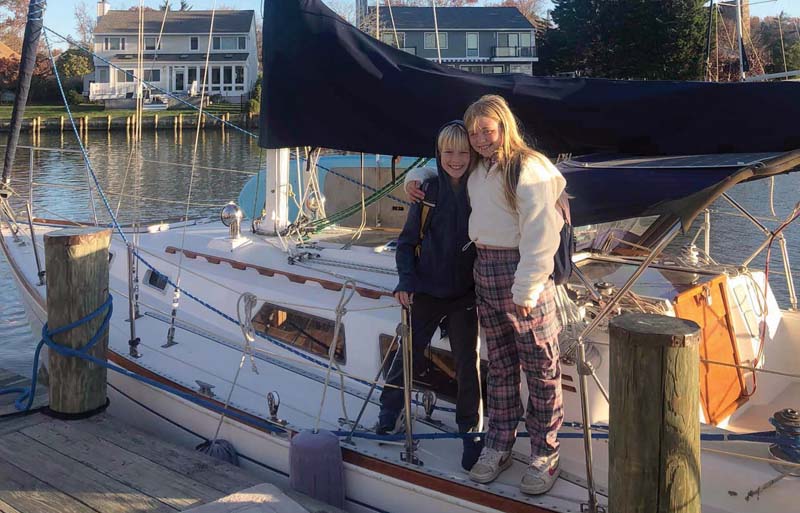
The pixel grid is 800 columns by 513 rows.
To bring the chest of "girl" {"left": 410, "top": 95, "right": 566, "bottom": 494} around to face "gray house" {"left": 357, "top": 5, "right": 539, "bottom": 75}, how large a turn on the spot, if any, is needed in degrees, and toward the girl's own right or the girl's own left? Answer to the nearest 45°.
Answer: approximately 135° to the girl's own right

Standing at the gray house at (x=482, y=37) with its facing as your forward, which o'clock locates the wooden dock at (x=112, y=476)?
The wooden dock is roughly at 12 o'clock from the gray house.

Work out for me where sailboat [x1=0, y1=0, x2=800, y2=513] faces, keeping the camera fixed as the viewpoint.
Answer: facing away from the viewer and to the left of the viewer

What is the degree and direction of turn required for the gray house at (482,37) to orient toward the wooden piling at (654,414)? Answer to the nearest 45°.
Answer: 0° — it already faces it

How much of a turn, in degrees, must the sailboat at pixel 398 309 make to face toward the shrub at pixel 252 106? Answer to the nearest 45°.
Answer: approximately 45° to its right

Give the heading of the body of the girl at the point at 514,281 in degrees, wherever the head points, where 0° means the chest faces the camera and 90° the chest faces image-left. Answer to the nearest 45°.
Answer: approximately 45°
